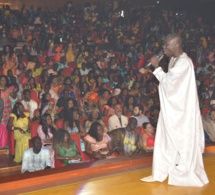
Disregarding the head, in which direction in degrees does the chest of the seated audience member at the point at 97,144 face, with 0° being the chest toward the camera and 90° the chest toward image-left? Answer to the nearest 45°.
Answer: approximately 315°

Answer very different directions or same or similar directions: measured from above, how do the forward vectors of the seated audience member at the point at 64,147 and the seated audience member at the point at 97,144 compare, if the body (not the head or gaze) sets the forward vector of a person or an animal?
same or similar directions

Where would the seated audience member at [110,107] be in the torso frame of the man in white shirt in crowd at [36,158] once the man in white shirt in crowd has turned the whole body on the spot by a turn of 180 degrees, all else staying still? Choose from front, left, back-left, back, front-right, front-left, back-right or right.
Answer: front-right

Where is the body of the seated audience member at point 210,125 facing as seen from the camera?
toward the camera

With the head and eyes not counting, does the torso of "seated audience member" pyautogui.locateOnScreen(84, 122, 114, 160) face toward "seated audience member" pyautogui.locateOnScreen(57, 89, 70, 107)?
no

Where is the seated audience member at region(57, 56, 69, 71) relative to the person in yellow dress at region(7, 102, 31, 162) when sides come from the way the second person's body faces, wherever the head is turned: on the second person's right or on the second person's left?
on the second person's left

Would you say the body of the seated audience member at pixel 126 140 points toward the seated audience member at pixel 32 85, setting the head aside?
no

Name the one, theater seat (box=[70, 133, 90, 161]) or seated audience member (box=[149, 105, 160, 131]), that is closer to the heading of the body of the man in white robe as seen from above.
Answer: the theater seat

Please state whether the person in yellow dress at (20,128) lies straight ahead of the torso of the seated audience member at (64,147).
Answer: no

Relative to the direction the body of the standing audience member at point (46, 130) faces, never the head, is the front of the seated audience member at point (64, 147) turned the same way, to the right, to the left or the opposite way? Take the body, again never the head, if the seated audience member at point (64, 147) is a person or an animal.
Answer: the same way

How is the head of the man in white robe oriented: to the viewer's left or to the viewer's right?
to the viewer's left

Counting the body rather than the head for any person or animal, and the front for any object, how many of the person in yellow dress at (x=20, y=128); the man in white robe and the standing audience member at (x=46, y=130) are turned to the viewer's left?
1

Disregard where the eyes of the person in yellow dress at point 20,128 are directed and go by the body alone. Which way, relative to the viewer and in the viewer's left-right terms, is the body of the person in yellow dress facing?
facing the viewer and to the right of the viewer

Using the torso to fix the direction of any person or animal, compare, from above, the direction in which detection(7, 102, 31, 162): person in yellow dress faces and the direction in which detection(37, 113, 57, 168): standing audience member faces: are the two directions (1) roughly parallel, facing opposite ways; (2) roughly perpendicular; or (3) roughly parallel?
roughly parallel

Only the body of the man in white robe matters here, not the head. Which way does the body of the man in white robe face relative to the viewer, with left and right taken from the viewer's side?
facing to the left of the viewer
